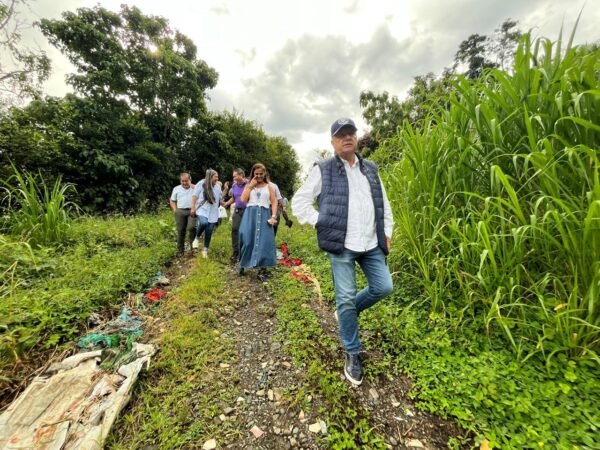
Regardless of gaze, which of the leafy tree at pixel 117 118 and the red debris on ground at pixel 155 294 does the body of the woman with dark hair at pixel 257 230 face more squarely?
the red debris on ground

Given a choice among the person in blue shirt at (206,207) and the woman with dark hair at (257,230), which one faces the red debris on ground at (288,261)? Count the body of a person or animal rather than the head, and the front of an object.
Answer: the person in blue shirt

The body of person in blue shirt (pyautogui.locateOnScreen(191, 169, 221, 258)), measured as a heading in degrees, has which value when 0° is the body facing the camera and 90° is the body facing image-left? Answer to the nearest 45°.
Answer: approximately 315°

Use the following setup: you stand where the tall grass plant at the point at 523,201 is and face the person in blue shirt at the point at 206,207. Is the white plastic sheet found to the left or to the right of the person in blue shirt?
left

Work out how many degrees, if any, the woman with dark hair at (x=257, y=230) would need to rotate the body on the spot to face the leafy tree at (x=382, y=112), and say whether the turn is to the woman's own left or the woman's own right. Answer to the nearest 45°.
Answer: approximately 135° to the woman's own left

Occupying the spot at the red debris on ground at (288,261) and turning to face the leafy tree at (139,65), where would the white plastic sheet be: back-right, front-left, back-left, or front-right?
back-left

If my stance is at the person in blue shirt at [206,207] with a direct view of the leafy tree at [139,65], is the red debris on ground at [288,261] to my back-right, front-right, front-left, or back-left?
back-right

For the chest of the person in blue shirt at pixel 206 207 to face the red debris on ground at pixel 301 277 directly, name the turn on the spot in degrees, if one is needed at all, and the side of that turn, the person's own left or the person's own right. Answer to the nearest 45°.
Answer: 0° — they already face it

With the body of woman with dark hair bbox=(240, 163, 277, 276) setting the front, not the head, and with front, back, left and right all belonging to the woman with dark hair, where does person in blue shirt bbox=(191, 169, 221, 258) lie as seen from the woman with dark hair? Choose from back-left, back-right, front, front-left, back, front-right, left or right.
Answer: back-right

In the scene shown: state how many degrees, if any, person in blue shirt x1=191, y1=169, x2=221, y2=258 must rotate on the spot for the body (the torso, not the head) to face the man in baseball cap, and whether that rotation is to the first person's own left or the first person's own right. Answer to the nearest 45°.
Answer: approximately 45° to the first person's own right

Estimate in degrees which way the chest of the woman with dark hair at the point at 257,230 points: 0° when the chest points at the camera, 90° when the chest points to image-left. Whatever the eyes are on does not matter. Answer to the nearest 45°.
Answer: approximately 0°
